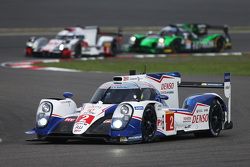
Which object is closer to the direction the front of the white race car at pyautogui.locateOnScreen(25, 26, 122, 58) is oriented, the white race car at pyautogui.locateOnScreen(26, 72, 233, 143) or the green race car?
the white race car

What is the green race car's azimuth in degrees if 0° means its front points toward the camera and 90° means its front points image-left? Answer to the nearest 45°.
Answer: approximately 45°

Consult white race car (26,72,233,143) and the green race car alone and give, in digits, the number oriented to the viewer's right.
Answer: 0

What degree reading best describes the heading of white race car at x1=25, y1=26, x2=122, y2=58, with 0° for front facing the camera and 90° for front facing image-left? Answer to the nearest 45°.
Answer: approximately 45°

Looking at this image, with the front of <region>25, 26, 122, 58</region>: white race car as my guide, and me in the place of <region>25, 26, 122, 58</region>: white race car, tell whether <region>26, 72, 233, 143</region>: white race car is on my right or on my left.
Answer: on my left

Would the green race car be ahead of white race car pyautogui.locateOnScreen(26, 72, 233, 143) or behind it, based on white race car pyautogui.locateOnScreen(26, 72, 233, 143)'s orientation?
behind

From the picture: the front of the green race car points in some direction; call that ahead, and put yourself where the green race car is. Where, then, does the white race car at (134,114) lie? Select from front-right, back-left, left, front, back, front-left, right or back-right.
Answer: front-left

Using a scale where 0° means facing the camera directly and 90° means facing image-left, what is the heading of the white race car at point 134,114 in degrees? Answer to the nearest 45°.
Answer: approximately 45°

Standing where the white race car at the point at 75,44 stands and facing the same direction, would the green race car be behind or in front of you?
behind

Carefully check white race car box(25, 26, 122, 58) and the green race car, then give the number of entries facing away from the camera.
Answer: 0
